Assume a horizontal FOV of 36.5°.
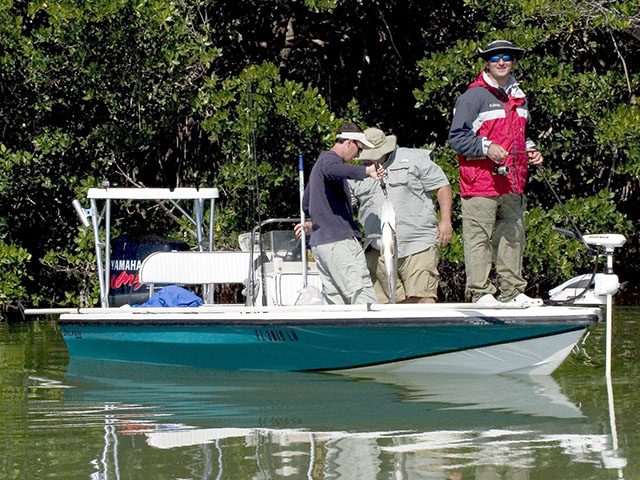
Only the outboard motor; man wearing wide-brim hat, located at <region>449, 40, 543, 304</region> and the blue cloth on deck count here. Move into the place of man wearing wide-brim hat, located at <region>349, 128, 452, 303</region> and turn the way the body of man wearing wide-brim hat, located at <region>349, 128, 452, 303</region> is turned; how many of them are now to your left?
1

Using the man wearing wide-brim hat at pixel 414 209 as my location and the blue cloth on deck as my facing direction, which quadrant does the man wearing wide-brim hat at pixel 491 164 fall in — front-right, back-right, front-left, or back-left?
back-left

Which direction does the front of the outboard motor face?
to the viewer's right

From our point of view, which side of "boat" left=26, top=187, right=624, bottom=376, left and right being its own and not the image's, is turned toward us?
right

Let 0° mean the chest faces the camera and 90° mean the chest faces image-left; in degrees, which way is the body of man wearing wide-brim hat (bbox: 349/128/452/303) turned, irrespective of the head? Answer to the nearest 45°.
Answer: approximately 45°

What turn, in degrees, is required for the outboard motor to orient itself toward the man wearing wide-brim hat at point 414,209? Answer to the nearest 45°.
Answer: approximately 45° to its right

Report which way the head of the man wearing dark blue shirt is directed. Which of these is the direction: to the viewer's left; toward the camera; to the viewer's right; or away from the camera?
to the viewer's right

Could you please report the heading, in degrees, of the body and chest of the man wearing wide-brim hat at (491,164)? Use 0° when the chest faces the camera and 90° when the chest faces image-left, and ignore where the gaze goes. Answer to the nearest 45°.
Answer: approximately 315°
